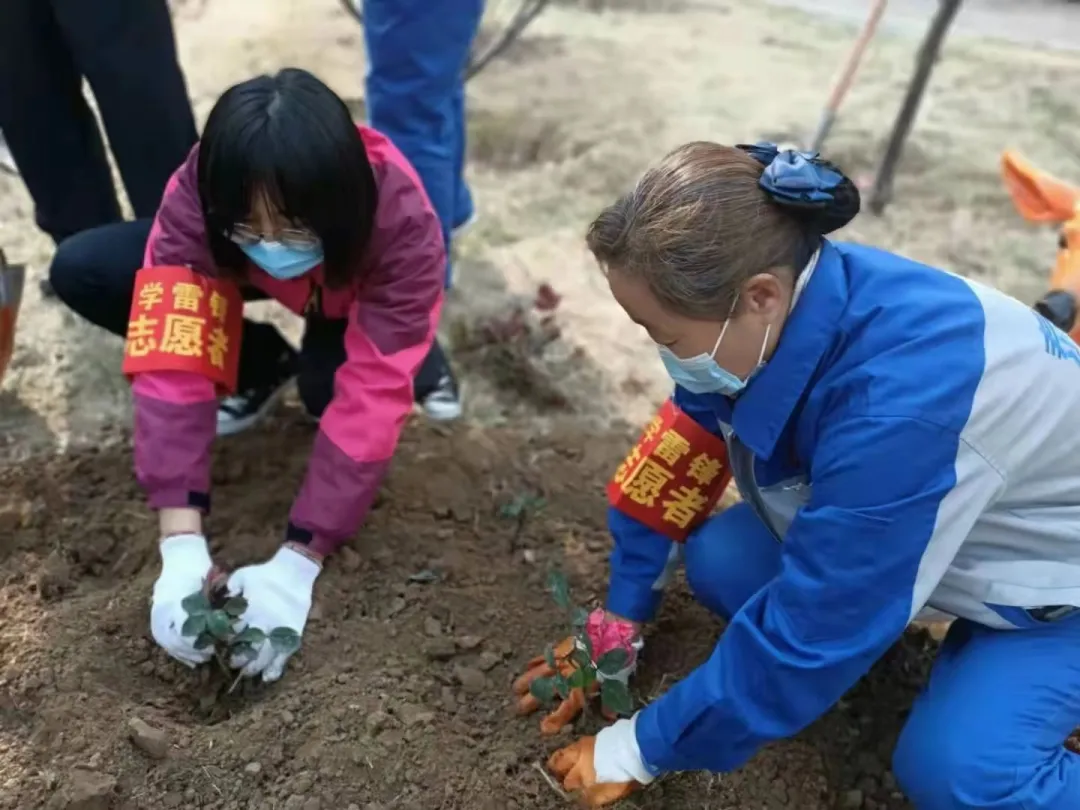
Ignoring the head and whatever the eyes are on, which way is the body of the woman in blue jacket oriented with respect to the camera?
to the viewer's left

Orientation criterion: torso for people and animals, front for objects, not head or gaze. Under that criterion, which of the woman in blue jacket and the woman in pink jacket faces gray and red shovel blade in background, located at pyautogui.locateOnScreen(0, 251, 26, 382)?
the woman in blue jacket

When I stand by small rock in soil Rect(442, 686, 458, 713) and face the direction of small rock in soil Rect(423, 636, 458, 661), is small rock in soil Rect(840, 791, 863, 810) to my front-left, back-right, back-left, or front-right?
back-right

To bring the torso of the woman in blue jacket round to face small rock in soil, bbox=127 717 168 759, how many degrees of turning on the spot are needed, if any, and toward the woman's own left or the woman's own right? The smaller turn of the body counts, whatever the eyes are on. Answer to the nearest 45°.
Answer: approximately 45° to the woman's own left

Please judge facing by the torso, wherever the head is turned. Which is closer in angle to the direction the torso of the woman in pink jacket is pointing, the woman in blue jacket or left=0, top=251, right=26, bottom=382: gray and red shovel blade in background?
the woman in blue jacket

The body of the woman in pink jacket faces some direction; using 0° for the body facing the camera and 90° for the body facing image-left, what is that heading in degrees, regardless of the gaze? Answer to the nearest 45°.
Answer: approximately 0°
